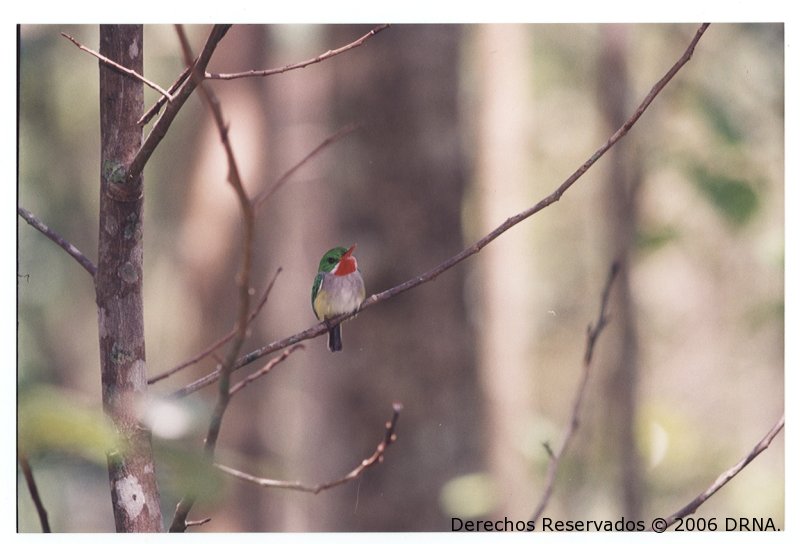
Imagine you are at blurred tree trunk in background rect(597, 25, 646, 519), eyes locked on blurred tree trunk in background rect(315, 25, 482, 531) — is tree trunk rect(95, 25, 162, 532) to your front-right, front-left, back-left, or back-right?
front-left

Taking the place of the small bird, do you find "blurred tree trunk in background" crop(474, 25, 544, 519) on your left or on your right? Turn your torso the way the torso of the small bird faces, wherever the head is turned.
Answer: on your left

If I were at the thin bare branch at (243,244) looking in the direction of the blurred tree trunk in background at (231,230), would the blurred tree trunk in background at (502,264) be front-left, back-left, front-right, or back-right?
front-right

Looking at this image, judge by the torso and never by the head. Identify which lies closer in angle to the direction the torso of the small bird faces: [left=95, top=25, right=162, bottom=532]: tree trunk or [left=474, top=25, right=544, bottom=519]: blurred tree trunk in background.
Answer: the tree trunk

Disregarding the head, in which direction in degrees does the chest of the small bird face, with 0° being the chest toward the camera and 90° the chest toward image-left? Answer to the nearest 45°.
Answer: approximately 315°

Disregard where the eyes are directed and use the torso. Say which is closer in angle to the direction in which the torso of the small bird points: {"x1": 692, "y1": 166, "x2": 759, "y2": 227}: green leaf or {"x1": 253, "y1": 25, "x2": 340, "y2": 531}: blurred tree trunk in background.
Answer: the green leaf

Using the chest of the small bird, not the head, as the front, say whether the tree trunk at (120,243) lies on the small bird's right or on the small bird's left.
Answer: on the small bird's right

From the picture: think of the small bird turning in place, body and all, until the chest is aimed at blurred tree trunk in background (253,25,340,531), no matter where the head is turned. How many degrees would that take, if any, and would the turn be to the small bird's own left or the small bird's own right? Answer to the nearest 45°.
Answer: approximately 135° to the small bird's own left

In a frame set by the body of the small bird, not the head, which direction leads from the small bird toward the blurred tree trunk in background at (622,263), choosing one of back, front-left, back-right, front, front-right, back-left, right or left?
left

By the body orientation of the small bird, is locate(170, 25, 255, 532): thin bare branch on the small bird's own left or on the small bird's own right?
on the small bird's own right
